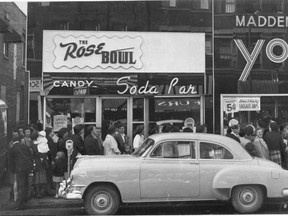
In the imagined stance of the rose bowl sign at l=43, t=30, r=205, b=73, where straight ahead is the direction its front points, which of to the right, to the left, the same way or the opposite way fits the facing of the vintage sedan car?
to the right

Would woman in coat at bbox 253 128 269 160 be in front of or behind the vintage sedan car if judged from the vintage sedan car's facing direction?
behind

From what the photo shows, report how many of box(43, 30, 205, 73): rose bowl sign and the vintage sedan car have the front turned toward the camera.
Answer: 1

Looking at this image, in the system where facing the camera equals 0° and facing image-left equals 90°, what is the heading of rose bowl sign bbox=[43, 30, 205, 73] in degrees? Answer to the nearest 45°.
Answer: approximately 0°

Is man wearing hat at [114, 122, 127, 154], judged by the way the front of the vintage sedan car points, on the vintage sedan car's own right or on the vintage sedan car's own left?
on the vintage sedan car's own right

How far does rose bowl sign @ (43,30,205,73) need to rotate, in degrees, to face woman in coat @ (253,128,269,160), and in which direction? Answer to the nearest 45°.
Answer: approximately 90° to its left

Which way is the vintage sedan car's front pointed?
to the viewer's left

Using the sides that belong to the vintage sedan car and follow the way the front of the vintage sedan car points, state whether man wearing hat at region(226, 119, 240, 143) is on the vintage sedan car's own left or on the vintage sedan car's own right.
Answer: on the vintage sedan car's own right
